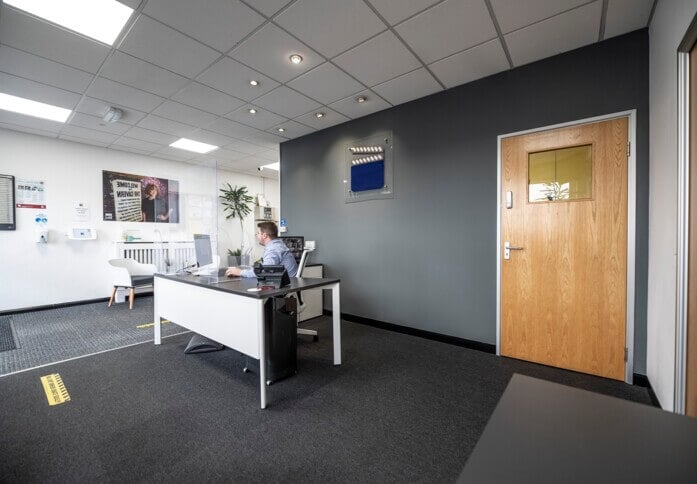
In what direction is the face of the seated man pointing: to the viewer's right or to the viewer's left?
to the viewer's left

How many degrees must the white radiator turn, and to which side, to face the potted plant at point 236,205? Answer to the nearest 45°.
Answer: approximately 90° to its left

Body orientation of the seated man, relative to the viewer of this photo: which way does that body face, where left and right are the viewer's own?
facing to the left of the viewer

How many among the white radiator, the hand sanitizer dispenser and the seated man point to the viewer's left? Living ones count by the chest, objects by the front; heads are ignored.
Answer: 1

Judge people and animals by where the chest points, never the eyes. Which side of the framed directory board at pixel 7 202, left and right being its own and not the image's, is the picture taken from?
front

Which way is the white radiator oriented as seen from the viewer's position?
toward the camera

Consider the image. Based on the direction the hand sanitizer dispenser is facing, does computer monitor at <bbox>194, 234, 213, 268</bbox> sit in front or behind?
in front

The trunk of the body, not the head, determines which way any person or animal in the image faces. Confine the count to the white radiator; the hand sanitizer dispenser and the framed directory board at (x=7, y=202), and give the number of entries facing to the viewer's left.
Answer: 0

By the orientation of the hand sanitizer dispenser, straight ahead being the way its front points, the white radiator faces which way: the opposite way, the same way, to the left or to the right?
the same way

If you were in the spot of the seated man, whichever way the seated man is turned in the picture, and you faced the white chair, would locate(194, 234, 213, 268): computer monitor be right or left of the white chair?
left

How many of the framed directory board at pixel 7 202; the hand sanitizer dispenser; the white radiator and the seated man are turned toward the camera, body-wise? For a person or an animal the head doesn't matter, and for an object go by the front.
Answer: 3

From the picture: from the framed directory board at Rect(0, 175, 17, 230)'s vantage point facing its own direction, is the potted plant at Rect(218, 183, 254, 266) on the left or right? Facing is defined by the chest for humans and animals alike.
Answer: on its left

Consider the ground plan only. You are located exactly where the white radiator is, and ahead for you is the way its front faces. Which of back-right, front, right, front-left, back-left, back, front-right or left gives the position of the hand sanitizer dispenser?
right

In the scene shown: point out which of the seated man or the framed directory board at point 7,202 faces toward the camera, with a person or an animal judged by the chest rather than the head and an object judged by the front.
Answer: the framed directory board
